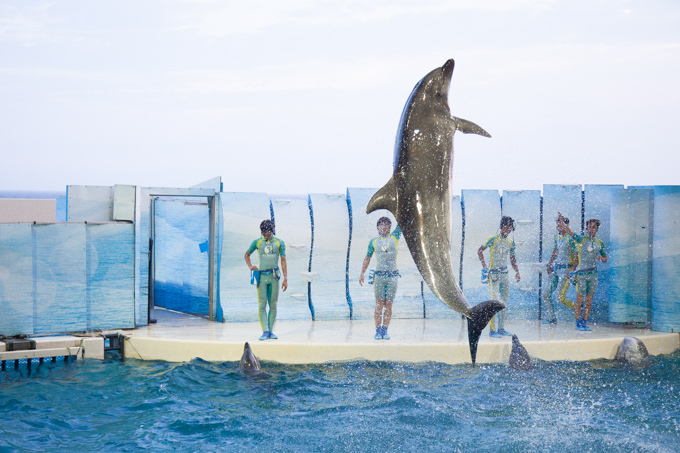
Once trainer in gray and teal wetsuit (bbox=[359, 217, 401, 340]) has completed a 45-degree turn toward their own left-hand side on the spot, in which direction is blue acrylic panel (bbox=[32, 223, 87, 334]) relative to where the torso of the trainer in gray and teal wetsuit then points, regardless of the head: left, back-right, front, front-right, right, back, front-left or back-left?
back-right

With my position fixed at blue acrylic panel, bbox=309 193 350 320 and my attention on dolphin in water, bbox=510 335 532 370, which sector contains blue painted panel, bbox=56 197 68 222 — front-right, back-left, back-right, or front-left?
back-right

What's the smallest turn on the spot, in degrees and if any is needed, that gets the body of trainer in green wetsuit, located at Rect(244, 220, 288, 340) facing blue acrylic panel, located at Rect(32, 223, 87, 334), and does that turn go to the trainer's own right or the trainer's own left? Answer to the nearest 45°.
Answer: approximately 90° to the trainer's own right

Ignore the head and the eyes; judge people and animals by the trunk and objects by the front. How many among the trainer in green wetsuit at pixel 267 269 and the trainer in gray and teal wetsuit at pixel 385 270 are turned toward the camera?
2

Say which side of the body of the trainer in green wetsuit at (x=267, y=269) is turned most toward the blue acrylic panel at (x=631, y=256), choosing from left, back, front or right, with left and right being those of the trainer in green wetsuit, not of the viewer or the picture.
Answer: left

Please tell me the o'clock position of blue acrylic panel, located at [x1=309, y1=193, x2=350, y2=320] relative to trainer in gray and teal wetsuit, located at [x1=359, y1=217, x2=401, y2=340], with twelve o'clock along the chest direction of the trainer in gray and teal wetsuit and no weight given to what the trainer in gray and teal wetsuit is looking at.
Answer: The blue acrylic panel is roughly at 5 o'clock from the trainer in gray and teal wetsuit.

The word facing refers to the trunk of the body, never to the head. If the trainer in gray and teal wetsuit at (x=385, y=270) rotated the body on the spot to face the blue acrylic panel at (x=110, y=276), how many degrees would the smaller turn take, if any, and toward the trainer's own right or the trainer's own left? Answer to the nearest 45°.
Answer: approximately 90° to the trainer's own right
